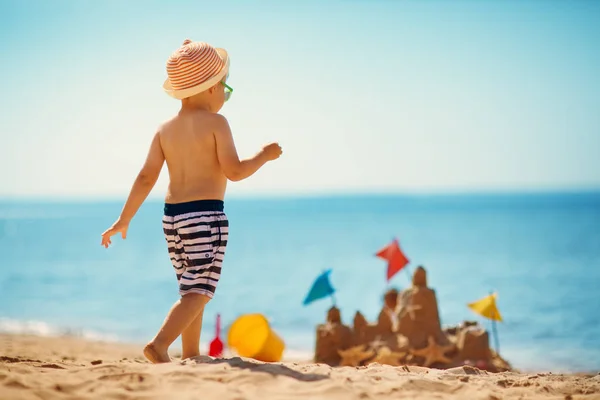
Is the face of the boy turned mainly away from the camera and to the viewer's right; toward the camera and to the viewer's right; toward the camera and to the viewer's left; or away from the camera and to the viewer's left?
away from the camera and to the viewer's right

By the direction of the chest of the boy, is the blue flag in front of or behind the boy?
in front

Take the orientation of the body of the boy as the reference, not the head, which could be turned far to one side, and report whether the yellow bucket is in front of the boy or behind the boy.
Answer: in front

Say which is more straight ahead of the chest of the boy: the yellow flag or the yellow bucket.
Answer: the yellow flag

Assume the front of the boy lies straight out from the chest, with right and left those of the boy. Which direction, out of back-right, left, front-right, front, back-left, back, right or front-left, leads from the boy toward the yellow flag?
front

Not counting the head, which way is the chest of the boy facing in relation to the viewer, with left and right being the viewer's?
facing away from the viewer and to the right of the viewer

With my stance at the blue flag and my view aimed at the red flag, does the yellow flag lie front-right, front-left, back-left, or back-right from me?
front-right
